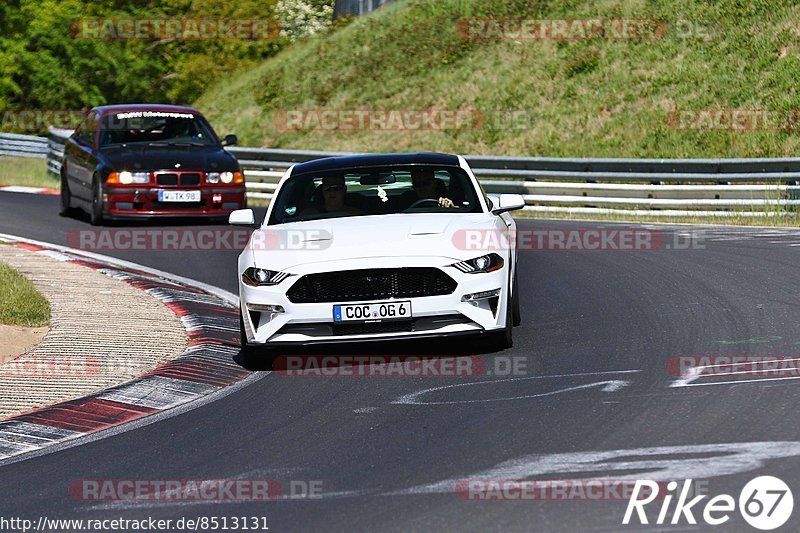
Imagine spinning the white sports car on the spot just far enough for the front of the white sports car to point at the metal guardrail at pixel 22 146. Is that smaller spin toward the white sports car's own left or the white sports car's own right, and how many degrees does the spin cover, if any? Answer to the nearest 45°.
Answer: approximately 180°

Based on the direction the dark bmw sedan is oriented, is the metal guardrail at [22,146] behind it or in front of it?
behind

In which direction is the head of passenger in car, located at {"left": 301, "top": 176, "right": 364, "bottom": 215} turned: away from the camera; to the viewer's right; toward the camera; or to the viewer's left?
toward the camera

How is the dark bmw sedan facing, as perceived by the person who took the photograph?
facing the viewer and to the right of the viewer

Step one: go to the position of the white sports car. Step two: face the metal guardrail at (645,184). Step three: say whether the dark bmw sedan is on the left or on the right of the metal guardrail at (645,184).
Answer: left

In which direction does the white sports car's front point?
toward the camera

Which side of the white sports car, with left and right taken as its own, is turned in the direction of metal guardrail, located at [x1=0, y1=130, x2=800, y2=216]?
back

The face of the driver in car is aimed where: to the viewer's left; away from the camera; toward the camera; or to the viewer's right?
toward the camera
